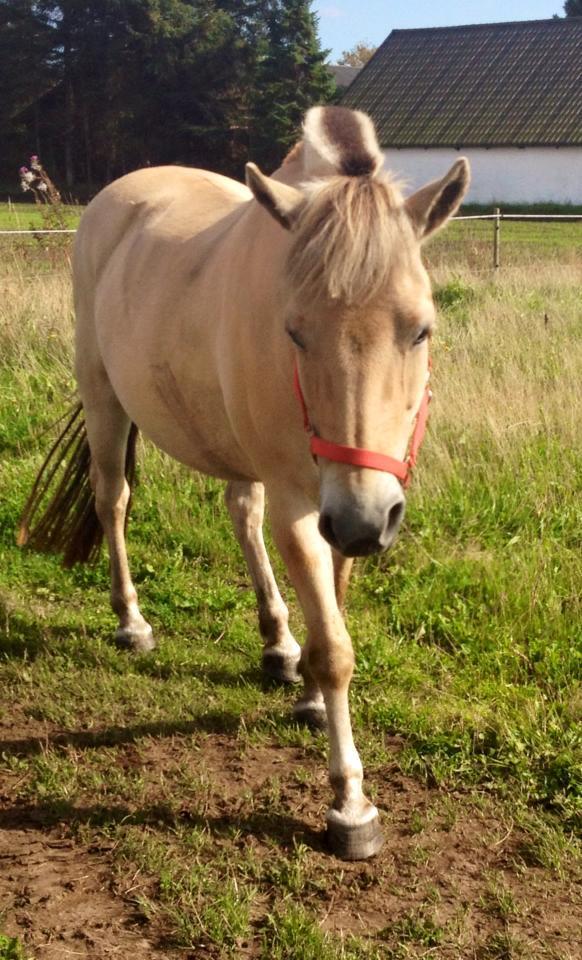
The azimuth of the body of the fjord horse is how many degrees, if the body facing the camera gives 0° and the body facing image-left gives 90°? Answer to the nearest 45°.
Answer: approximately 315°

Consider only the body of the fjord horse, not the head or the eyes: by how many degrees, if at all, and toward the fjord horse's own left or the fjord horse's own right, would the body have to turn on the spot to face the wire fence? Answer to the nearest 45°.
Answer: approximately 135° to the fjord horse's own left

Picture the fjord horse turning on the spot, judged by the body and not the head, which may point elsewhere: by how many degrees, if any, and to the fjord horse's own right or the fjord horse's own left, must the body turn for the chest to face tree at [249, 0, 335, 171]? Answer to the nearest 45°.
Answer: approximately 135° to the fjord horse's own left
